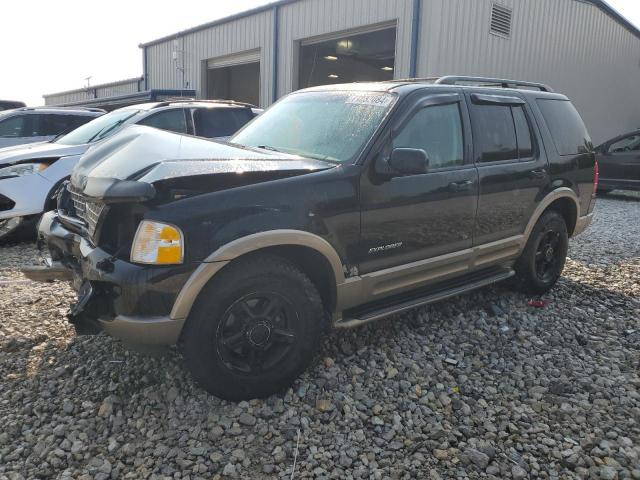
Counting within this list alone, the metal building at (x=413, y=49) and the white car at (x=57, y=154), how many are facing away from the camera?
0

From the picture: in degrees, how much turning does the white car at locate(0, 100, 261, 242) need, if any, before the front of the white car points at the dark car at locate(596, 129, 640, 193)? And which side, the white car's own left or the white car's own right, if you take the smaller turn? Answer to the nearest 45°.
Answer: approximately 135° to the white car's own left

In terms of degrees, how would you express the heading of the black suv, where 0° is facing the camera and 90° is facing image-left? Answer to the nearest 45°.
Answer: approximately 45°

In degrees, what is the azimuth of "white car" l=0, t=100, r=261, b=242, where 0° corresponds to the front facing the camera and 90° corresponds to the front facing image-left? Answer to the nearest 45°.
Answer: approximately 45°

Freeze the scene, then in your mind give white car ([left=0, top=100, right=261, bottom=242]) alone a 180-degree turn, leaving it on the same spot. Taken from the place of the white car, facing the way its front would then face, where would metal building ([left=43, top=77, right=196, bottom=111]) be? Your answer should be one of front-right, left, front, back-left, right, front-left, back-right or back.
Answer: front-left

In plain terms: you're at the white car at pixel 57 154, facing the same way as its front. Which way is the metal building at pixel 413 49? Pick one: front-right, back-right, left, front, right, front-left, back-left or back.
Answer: back

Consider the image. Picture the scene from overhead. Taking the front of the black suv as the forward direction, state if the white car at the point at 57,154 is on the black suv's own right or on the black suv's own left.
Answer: on the black suv's own right
